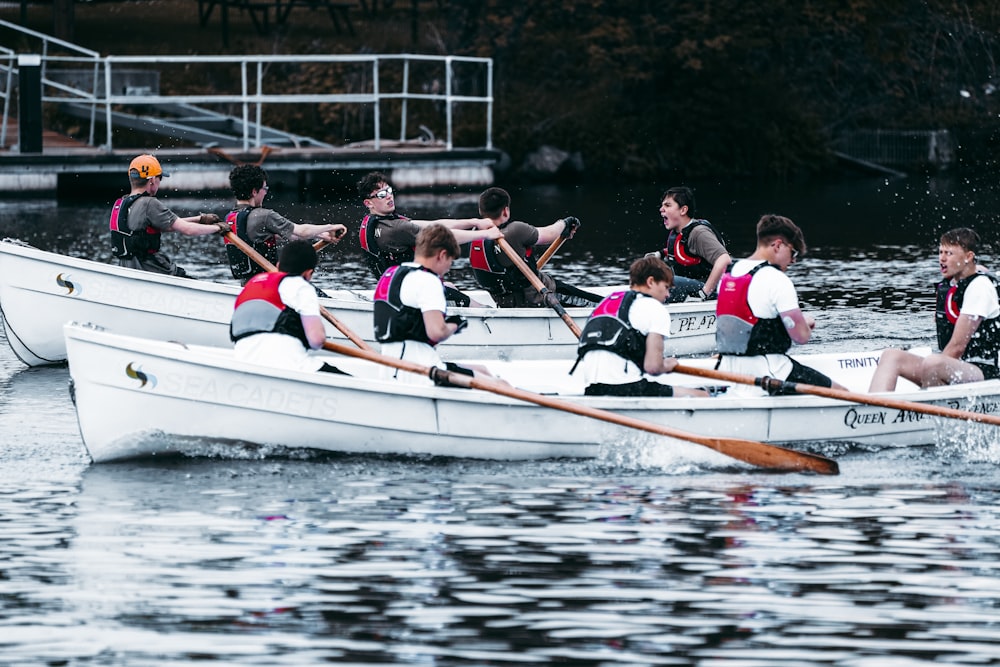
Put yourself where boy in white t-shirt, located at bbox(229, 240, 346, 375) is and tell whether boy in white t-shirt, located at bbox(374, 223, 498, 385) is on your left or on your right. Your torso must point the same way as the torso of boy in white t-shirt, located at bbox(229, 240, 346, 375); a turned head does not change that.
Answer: on your right

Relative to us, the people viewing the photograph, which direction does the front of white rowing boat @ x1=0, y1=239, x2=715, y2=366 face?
facing to the left of the viewer

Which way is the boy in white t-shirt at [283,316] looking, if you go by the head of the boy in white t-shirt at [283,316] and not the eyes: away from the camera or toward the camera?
away from the camera

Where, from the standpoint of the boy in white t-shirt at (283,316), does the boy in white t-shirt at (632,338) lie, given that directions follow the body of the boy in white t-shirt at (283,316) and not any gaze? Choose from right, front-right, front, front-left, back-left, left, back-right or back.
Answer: front-right

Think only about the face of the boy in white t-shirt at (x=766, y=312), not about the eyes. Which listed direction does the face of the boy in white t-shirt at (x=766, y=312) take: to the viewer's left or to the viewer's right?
to the viewer's right

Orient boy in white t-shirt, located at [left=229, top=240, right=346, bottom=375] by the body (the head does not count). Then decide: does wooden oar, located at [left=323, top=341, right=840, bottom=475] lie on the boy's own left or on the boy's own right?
on the boy's own right

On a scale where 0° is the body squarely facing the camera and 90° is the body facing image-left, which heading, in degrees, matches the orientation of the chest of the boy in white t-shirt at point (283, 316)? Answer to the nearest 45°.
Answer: approximately 225°

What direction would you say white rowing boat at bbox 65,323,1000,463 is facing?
to the viewer's left

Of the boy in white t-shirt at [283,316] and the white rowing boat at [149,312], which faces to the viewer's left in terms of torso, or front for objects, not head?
the white rowing boat

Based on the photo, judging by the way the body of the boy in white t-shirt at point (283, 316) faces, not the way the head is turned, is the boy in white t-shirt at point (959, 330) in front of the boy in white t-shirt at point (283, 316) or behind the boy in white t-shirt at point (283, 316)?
in front

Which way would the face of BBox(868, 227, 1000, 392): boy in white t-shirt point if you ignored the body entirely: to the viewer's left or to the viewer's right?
to the viewer's left

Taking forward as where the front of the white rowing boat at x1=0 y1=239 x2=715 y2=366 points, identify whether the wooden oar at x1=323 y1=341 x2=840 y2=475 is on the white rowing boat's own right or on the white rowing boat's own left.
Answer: on the white rowing boat's own left

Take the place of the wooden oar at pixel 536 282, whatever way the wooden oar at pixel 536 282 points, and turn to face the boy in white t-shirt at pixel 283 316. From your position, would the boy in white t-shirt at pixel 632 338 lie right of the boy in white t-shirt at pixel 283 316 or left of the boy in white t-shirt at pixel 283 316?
left

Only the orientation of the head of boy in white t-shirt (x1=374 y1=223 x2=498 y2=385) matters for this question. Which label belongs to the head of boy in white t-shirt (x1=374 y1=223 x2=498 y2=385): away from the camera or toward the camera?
away from the camera
